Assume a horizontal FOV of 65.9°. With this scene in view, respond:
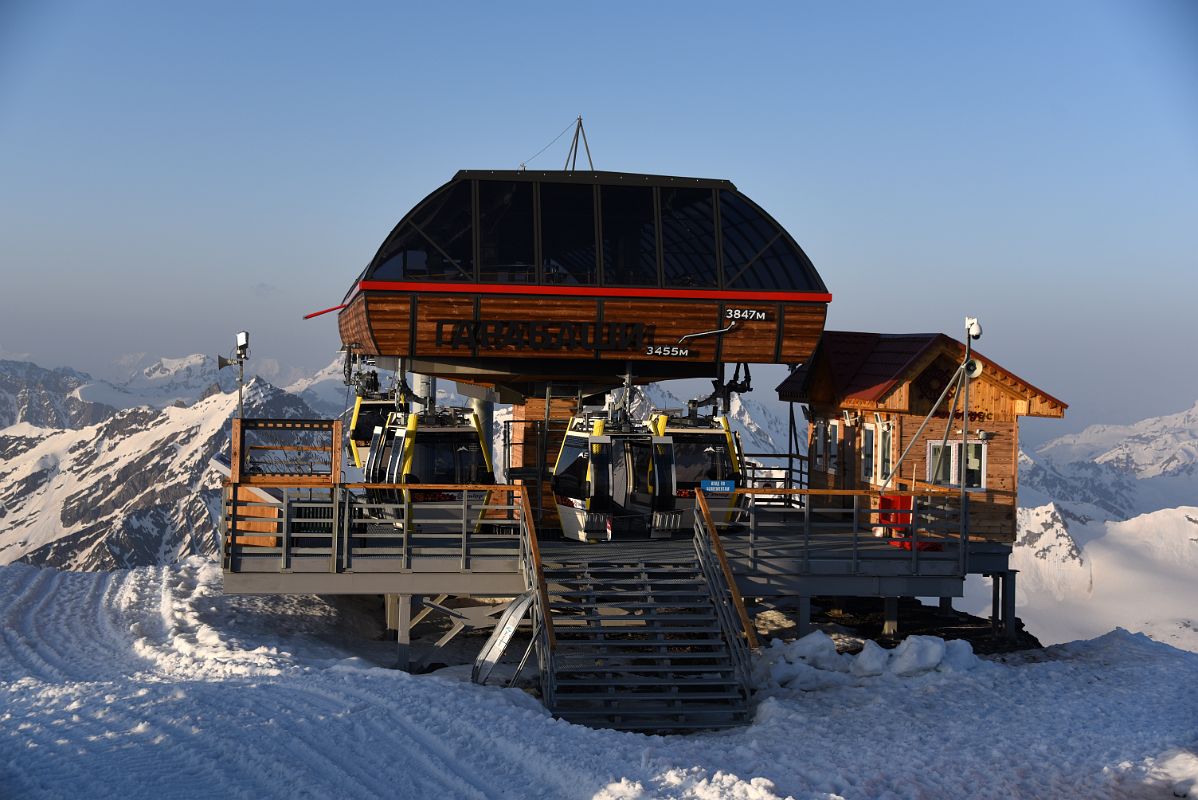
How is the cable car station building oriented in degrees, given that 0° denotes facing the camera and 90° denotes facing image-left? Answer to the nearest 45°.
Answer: approximately 0°
